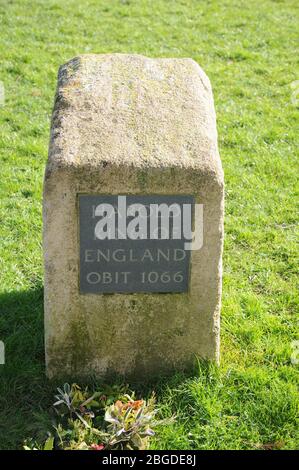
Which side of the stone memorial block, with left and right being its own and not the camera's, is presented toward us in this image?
front
